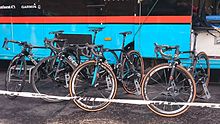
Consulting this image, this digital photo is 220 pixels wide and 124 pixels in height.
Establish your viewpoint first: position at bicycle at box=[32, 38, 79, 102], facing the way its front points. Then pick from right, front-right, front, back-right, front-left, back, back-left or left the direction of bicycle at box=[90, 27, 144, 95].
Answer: back-left

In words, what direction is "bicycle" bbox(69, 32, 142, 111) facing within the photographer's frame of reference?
facing the viewer and to the left of the viewer

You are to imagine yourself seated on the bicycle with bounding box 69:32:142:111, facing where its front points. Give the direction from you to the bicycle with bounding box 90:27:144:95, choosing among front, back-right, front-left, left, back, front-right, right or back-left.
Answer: back

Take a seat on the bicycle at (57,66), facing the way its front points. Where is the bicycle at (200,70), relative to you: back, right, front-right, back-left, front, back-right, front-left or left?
back-left

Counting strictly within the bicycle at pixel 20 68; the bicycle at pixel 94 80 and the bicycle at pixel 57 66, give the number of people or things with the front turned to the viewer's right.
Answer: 0

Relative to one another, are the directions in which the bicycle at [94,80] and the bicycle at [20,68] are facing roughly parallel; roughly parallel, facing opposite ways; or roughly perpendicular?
roughly parallel

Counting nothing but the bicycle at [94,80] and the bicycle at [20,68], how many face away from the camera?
0

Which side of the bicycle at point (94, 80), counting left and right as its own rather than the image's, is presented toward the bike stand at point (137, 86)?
back
